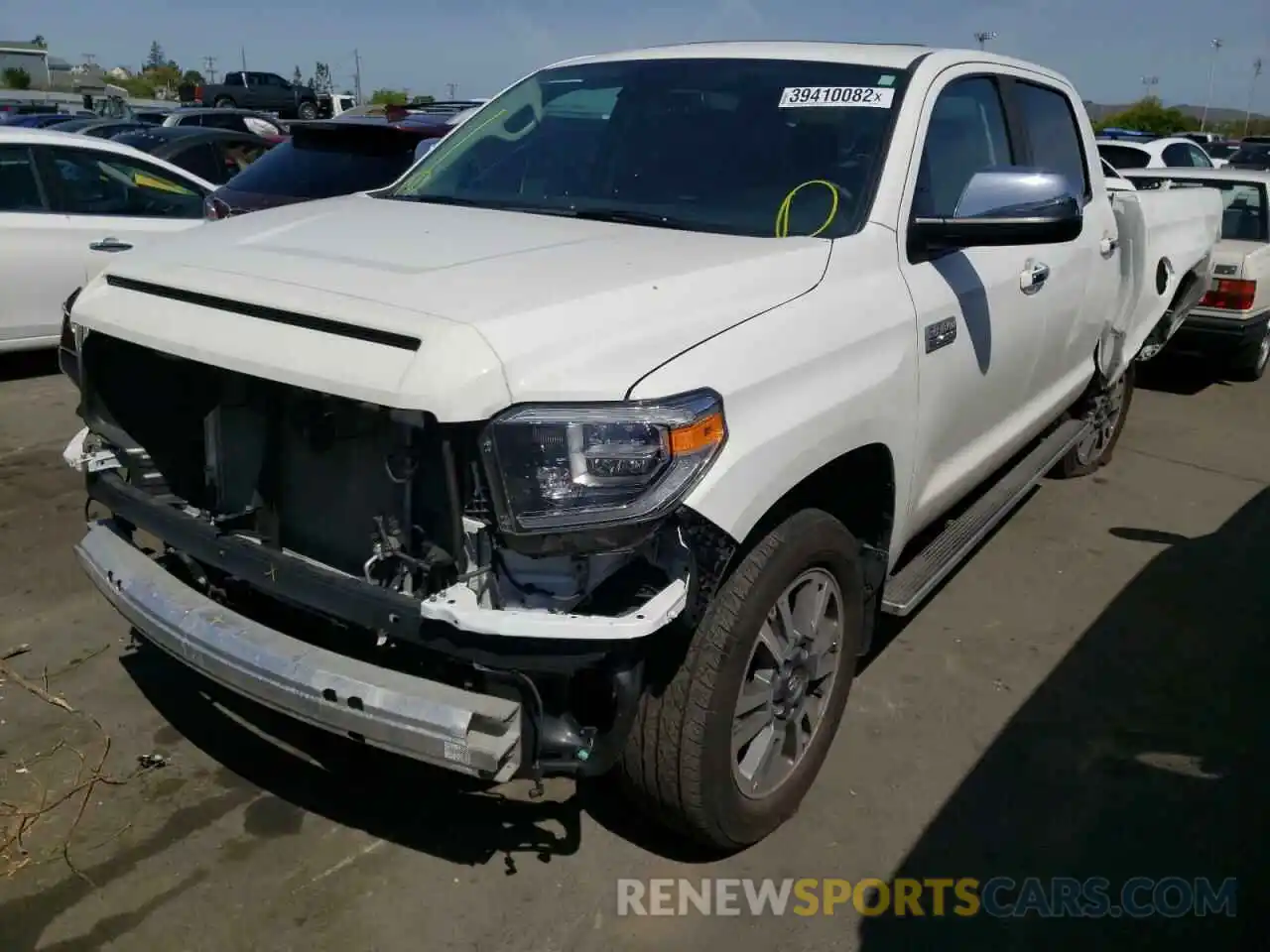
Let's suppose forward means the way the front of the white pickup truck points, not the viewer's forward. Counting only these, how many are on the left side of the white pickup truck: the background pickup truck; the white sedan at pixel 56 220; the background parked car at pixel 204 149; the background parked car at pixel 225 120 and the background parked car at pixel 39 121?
0

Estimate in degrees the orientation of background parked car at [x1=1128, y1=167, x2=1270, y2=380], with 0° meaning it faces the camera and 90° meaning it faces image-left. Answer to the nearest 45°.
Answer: approximately 225°

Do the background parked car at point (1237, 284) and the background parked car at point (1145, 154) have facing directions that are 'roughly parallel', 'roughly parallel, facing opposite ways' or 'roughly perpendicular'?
roughly parallel

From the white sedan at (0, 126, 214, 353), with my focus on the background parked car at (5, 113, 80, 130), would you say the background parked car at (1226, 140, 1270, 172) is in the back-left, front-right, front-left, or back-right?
front-right

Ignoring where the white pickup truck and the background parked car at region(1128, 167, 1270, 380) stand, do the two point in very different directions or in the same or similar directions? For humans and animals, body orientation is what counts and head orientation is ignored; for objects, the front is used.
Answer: very different directions

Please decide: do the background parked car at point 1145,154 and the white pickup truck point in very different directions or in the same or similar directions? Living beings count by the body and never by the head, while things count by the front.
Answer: very different directions

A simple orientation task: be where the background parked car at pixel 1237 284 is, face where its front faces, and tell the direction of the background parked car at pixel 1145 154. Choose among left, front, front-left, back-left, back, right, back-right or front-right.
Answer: front-left

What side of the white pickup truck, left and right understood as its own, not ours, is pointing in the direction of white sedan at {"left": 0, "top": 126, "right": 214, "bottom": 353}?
right

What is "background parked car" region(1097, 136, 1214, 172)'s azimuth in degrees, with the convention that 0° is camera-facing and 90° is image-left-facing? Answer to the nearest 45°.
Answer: approximately 225°

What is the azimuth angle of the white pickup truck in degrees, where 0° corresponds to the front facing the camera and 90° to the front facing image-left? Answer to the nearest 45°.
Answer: approximately 45°

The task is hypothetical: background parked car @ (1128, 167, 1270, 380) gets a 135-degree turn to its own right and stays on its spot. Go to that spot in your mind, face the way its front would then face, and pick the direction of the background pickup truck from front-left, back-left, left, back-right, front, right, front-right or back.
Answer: back-right

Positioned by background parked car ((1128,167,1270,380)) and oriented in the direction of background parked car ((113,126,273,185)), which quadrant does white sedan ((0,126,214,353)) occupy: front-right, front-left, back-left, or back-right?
front-left

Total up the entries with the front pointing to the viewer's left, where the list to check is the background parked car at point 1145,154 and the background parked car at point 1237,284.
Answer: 0

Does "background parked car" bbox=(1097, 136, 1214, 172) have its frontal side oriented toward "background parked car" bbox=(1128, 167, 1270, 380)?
no

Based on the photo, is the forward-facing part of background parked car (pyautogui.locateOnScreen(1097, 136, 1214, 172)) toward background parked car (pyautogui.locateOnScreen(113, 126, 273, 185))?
no
